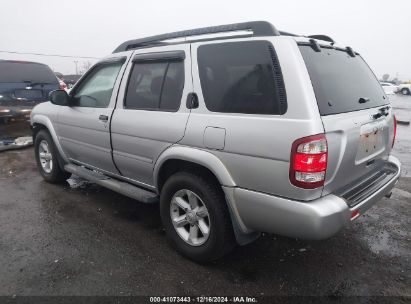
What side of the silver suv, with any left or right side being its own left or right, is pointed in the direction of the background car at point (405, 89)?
right

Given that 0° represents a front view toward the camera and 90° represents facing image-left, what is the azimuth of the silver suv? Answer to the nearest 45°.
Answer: approximately 135°

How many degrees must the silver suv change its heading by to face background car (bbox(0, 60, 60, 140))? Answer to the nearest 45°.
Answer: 0° — it already faces it
